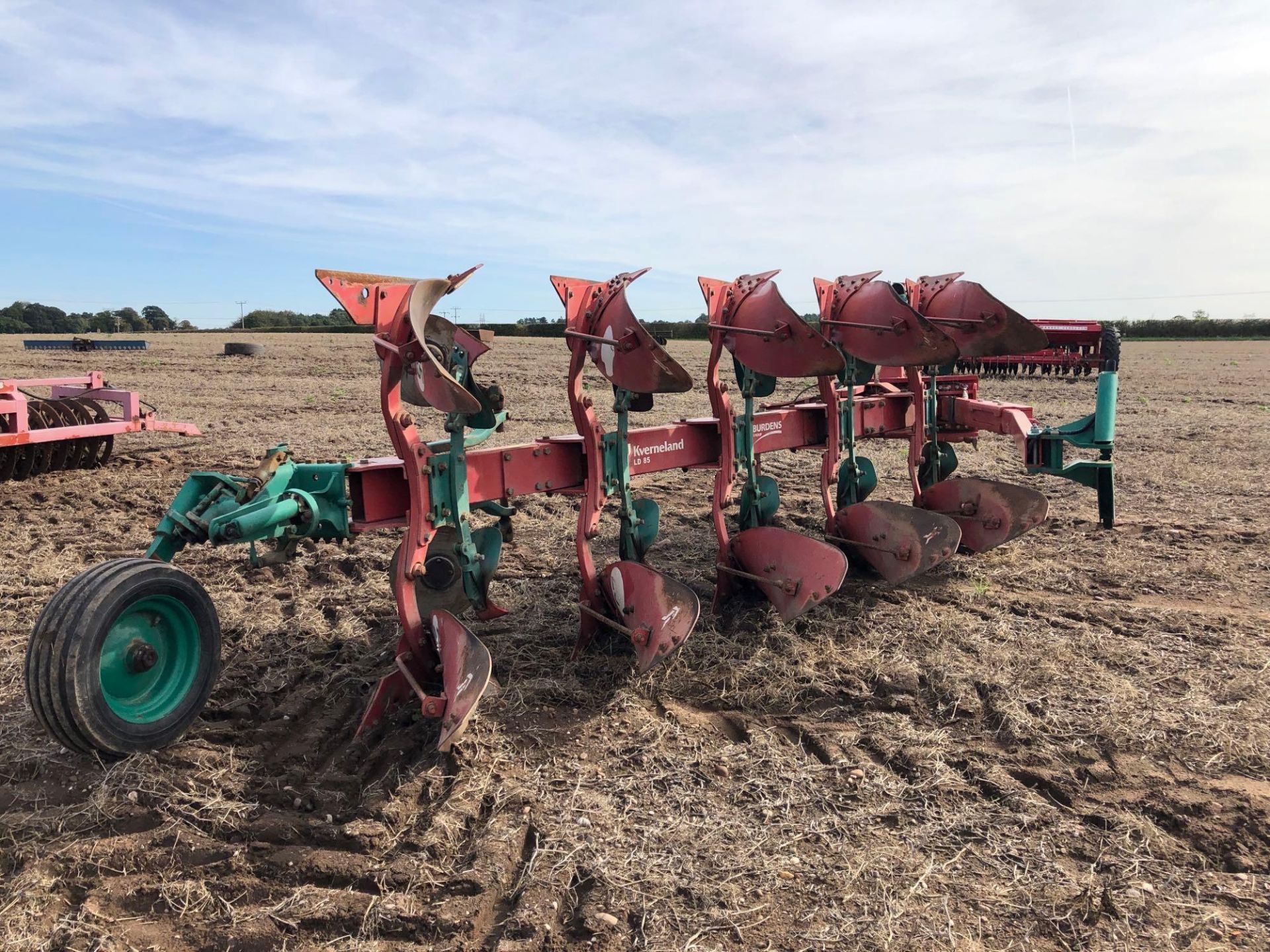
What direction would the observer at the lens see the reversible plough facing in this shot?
facing away from the viewer and to the right of the viewer
